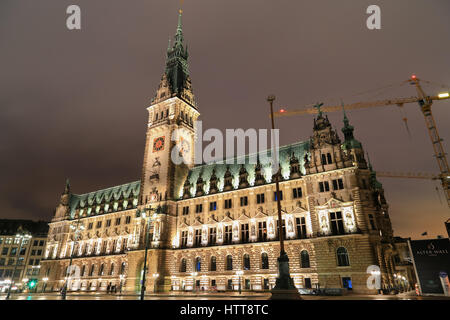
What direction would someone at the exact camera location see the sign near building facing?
facing the viewer
